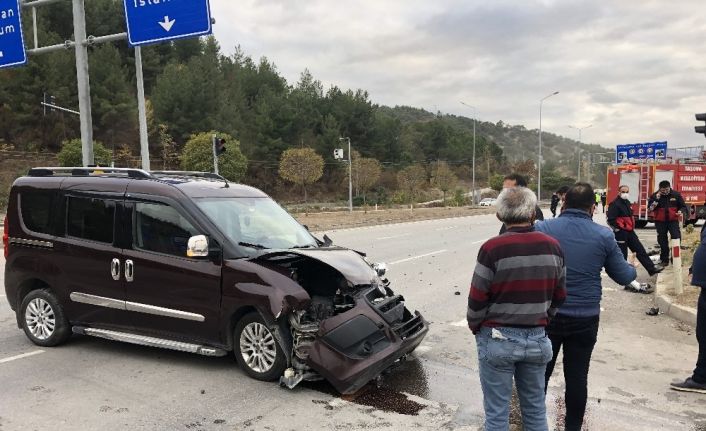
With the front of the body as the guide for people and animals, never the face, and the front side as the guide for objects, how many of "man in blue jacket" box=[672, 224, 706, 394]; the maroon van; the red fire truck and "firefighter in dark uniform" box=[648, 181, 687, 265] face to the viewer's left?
1

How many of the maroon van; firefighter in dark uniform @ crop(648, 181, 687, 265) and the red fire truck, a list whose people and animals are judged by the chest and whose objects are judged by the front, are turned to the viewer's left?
0

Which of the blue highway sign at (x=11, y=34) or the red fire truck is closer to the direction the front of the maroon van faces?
the red fire truck

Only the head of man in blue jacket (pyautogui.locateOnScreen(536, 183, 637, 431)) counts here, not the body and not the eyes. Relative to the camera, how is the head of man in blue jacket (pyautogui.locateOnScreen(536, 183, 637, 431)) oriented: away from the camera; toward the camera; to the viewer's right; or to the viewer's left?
away from the camera

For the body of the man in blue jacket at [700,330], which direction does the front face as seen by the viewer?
to the viewer's left

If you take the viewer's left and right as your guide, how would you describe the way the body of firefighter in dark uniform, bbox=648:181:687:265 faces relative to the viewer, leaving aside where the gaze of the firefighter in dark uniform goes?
facing the viewer

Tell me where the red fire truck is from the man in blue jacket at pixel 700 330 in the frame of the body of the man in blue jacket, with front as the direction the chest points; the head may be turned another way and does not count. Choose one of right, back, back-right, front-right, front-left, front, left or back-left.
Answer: right

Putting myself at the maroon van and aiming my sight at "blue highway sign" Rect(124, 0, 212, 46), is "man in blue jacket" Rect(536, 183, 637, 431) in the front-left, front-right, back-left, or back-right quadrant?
back-right

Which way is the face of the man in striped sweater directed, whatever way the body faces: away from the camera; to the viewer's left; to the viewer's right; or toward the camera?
away from the camera

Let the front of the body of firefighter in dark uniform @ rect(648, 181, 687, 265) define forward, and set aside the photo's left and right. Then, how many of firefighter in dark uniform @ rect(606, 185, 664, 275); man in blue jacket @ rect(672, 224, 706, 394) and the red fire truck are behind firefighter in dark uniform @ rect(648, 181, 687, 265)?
1

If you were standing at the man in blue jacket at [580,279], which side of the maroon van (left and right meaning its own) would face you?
front

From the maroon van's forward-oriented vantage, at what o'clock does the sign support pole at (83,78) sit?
The sign support pole is roughly at 7 o'clock from the maroon van.
